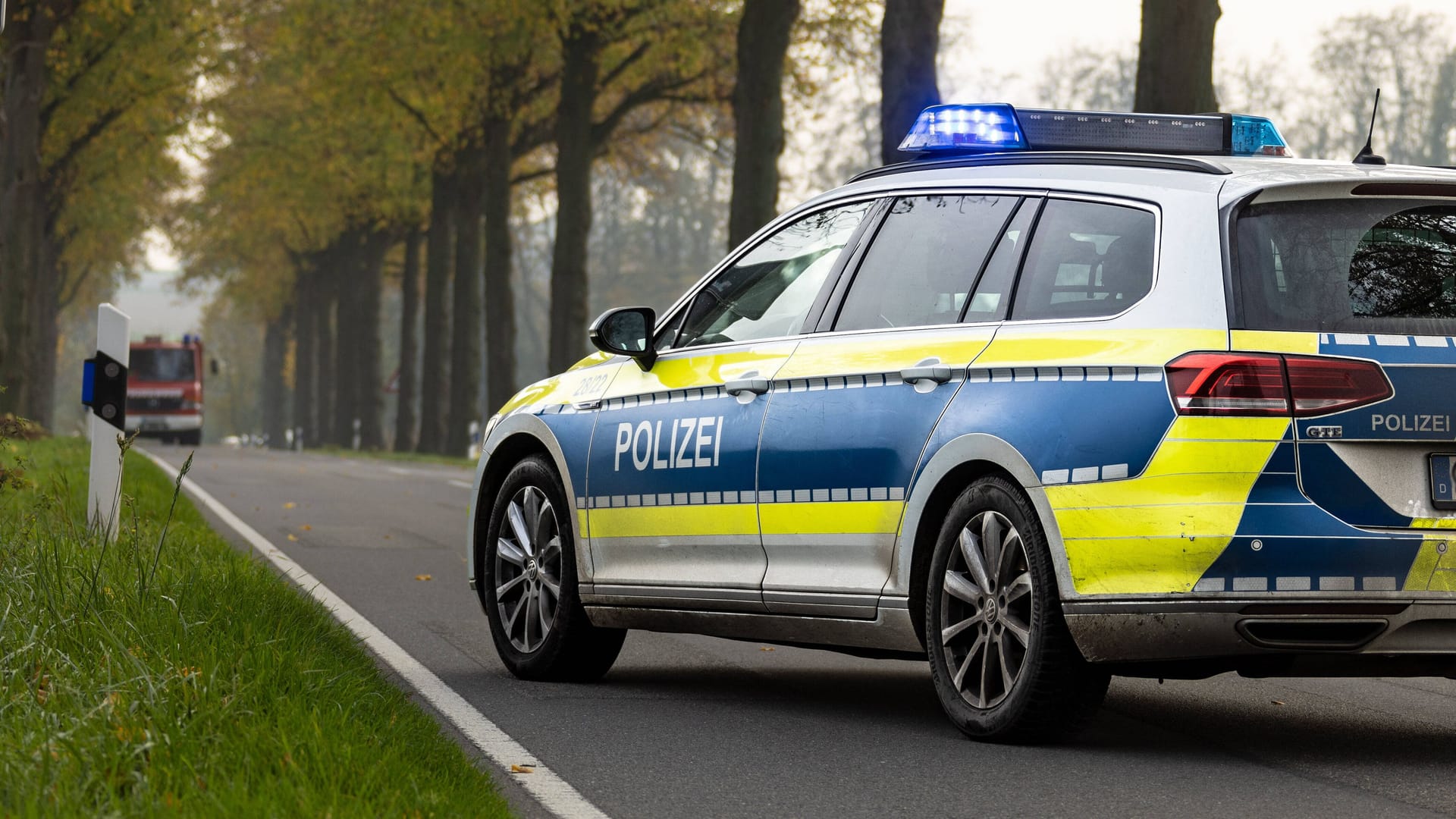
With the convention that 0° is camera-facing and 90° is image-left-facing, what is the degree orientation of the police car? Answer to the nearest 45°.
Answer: approximately 135°
